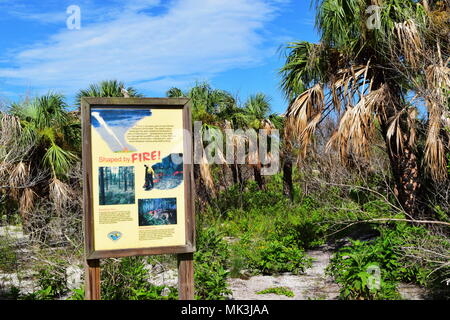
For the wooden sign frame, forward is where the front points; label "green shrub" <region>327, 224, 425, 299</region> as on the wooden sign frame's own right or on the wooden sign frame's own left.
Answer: on the wooden sign frame's own left

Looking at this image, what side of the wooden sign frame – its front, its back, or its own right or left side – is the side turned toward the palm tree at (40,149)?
back

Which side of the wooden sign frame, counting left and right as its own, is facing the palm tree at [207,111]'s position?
back

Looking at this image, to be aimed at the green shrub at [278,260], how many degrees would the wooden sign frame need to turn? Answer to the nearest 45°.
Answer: approximately 135° to its left

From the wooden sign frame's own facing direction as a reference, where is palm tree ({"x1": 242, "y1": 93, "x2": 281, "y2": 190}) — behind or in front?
behind

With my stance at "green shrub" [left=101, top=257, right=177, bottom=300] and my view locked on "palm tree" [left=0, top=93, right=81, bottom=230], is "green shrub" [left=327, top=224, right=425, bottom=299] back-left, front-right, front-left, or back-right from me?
back-right

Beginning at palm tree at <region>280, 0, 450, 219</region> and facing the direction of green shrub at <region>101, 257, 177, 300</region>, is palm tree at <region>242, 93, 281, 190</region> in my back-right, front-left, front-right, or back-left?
back-right

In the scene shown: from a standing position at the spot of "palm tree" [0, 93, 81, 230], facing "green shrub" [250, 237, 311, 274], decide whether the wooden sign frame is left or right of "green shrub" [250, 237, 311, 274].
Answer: right

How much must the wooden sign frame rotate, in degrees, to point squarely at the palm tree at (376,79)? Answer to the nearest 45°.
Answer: approximately 135° to its left

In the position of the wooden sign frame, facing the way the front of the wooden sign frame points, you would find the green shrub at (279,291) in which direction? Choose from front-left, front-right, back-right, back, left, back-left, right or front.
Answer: back-left

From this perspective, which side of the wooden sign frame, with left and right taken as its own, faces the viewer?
front
